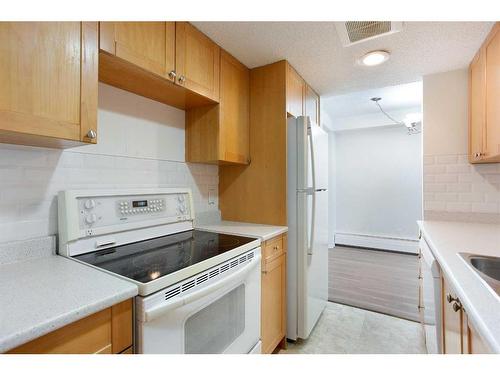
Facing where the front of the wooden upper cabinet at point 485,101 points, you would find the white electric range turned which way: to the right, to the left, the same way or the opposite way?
the opposite way

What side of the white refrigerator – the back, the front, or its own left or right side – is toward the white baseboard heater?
left

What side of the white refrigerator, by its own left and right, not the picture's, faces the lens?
right

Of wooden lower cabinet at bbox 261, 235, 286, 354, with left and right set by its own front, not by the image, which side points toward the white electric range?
right

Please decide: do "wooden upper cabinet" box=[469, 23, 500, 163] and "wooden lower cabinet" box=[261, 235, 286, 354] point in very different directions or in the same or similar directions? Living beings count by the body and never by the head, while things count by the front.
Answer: very different directions

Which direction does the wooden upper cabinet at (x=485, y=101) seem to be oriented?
to the viewer's left

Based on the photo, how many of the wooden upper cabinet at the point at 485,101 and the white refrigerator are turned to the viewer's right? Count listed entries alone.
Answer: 1
